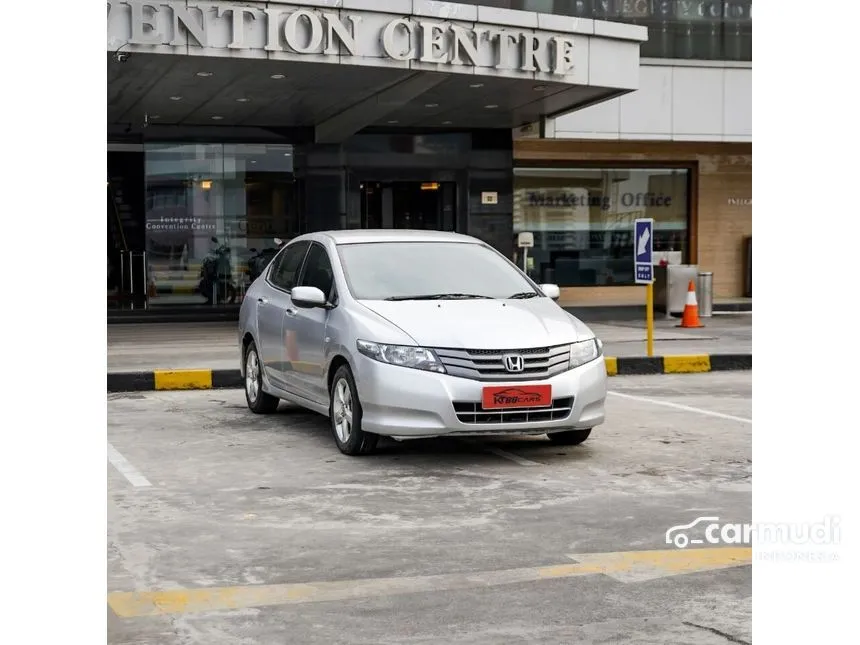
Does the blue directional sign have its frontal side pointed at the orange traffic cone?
no

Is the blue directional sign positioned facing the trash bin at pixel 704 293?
no

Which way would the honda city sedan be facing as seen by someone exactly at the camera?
facing the viewer and to the right of the viewer

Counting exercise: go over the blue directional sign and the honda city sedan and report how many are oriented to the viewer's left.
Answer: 0

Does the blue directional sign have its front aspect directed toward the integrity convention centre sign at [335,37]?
no

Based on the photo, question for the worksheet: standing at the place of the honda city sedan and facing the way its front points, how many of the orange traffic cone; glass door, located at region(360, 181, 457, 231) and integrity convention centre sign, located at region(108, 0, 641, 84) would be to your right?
0

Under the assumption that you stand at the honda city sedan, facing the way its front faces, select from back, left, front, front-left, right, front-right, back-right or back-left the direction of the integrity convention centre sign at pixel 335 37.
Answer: back-left

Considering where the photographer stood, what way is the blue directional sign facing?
facing the viewer

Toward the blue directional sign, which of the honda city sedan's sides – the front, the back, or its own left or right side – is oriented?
left

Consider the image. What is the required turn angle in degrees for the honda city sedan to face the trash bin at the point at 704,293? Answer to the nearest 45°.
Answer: approximately 135° to its left

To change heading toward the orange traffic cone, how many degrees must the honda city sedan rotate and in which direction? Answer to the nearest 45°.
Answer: approximately 135° to its left

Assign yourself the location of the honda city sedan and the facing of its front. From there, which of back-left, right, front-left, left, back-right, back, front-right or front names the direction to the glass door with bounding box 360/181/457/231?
back-left

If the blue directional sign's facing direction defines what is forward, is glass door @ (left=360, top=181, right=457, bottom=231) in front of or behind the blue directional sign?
behind
